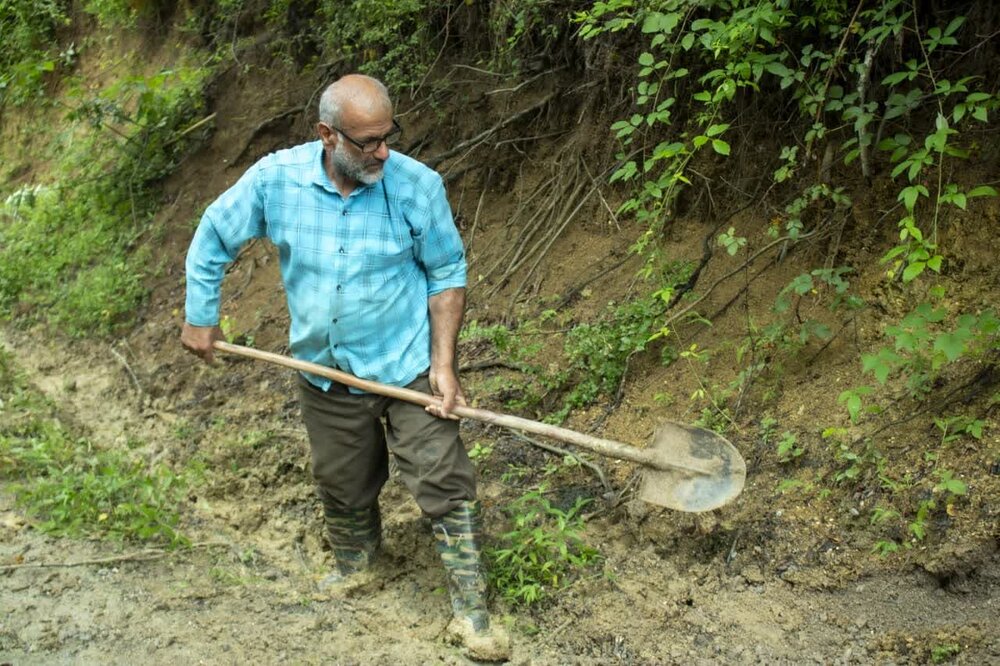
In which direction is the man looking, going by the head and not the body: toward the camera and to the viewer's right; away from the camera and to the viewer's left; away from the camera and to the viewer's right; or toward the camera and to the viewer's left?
toward the camera and to the viewer's right

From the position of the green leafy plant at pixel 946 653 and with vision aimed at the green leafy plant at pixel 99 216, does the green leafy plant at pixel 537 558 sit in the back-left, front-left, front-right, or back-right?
front-left

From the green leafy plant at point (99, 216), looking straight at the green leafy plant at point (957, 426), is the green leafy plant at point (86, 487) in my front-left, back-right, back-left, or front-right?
front-right

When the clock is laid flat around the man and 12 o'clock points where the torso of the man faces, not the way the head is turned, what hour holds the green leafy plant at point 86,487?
The green leafy plant is roughly at 4 o'clock from the man.

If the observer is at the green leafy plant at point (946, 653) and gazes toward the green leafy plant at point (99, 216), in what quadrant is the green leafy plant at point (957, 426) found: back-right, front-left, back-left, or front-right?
front-right

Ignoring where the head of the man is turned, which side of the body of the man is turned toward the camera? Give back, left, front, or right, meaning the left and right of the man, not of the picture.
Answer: front

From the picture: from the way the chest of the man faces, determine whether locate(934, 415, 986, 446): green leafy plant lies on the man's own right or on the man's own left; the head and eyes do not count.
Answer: on the man's own left

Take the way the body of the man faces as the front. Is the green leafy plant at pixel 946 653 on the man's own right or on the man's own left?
on the man's own left

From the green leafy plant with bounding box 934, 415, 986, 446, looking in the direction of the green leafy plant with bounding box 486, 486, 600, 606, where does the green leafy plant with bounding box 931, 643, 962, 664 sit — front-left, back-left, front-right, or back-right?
front-left
